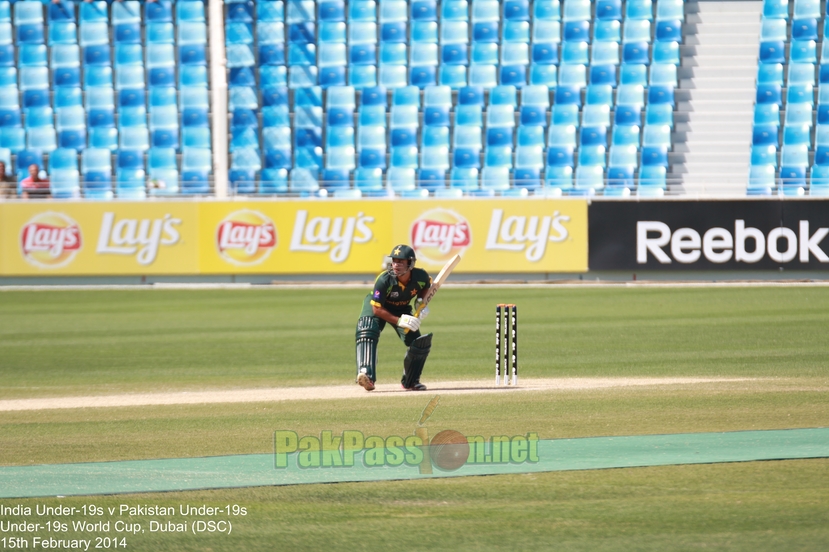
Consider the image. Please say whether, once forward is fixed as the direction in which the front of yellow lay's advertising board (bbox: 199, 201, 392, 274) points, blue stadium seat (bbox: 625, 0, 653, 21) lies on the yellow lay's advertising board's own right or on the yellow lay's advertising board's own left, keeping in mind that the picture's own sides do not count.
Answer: on the yellow lay's advertising board's own left

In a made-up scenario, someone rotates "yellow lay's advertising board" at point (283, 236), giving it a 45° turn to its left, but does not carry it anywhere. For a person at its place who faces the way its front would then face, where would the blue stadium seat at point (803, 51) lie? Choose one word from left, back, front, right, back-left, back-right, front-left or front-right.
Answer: front-left

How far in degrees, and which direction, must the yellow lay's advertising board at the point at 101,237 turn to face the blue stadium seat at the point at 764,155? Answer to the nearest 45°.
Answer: approximately 90° to its left

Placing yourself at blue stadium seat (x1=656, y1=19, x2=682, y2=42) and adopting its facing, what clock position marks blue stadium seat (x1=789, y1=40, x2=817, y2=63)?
blue stadium seat (x1=789, y1=40, x2=817, y2=63) is roughly at 9 o'clock from blue stadium seat (x1=656, y1=19, x2=682, y2=42).

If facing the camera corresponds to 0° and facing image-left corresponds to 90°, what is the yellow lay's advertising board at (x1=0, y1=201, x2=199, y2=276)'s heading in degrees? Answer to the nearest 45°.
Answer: approximately 0°

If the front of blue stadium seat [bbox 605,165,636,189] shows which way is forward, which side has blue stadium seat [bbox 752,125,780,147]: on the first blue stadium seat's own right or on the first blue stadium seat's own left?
on the first blue stadium seat's own left

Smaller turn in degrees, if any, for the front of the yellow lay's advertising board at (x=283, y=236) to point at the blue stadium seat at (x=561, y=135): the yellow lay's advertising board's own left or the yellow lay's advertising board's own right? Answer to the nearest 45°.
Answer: approximately 90° to the yellow lay's advertising board's own left

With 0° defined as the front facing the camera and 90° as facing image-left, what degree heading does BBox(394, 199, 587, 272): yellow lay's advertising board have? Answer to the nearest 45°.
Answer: approximately 0°

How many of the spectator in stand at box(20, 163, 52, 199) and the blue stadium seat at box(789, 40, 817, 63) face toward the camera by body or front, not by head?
2

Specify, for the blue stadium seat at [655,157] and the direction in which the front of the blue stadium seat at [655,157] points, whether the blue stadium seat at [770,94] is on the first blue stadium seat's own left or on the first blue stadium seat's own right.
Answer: on the first blue stadium seat's own left

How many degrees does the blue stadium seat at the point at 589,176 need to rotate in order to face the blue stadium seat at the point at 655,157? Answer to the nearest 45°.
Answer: approximately 90° to its left
